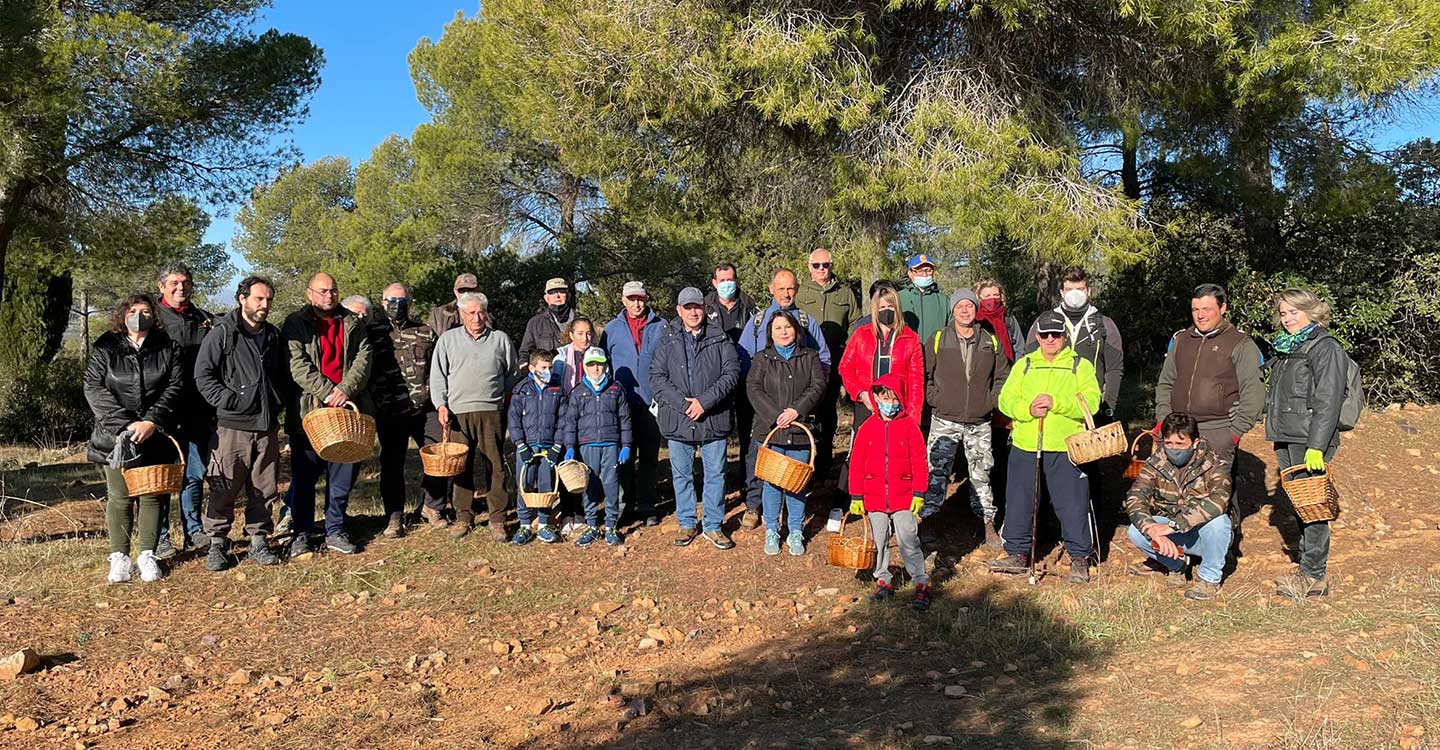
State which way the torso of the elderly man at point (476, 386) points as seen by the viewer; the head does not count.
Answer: toward the camera

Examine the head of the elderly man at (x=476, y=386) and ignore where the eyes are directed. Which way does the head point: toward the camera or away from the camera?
toward the camera

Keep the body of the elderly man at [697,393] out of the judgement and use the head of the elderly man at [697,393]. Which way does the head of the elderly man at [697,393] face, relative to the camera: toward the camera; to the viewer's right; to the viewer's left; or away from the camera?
toward the camera

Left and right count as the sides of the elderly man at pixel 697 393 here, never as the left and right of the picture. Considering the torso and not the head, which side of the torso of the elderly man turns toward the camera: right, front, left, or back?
front

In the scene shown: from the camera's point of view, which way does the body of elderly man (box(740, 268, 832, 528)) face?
toward the camera

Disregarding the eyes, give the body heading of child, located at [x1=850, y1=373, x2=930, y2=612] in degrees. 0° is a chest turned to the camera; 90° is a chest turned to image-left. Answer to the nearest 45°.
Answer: approximately 0°

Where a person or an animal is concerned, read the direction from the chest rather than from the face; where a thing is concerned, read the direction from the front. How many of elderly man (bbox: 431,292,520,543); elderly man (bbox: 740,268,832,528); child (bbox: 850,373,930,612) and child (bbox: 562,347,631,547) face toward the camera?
4

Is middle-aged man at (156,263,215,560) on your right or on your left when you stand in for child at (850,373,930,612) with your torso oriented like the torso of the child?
on your right

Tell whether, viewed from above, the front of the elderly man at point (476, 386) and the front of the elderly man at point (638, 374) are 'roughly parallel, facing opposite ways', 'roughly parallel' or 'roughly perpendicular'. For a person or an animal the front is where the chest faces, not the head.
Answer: roughly parallel

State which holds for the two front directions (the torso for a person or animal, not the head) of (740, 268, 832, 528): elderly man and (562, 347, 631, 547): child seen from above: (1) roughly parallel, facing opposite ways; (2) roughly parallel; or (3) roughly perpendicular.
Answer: roughly parallel

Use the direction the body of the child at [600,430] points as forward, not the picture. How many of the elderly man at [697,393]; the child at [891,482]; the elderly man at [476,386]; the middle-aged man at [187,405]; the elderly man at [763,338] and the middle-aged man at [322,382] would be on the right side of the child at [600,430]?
3

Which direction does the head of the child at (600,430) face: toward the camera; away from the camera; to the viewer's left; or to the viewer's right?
toward the camera

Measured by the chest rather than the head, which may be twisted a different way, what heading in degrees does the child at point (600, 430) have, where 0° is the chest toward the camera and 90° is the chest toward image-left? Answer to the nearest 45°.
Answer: approximately 0°

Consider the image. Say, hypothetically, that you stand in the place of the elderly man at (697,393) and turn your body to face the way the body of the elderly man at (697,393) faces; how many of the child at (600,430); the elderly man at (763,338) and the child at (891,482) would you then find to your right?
1
